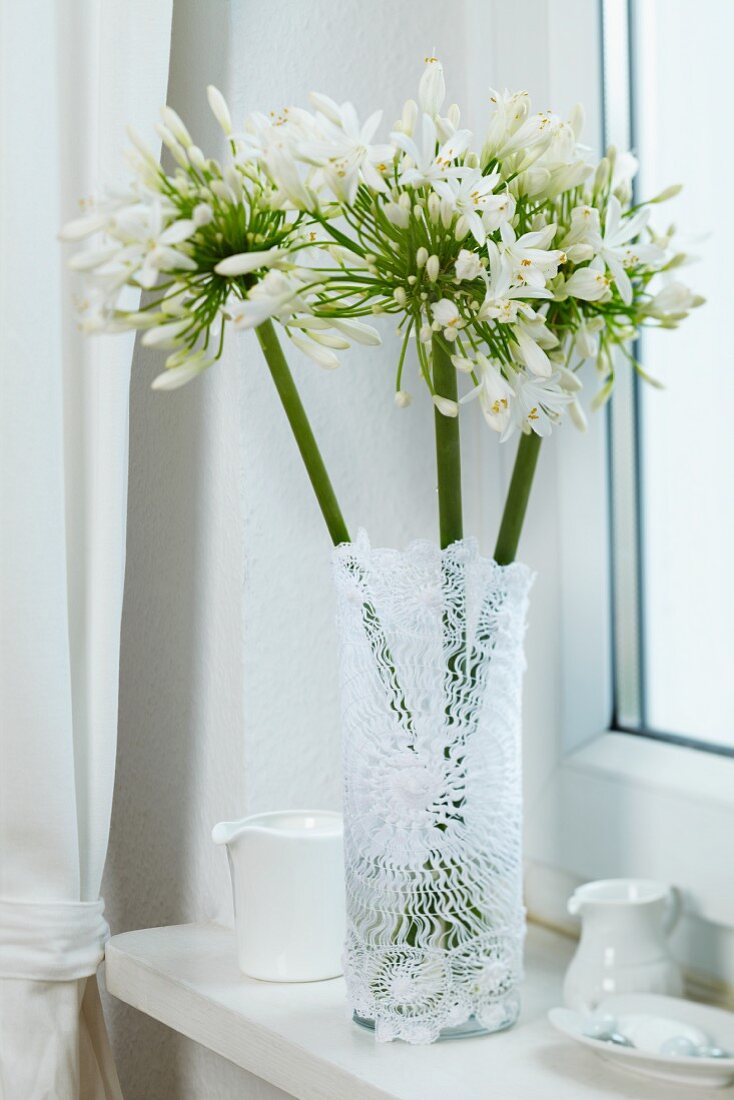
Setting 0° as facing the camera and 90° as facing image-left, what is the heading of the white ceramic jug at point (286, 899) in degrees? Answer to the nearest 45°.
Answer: approximately 90°
